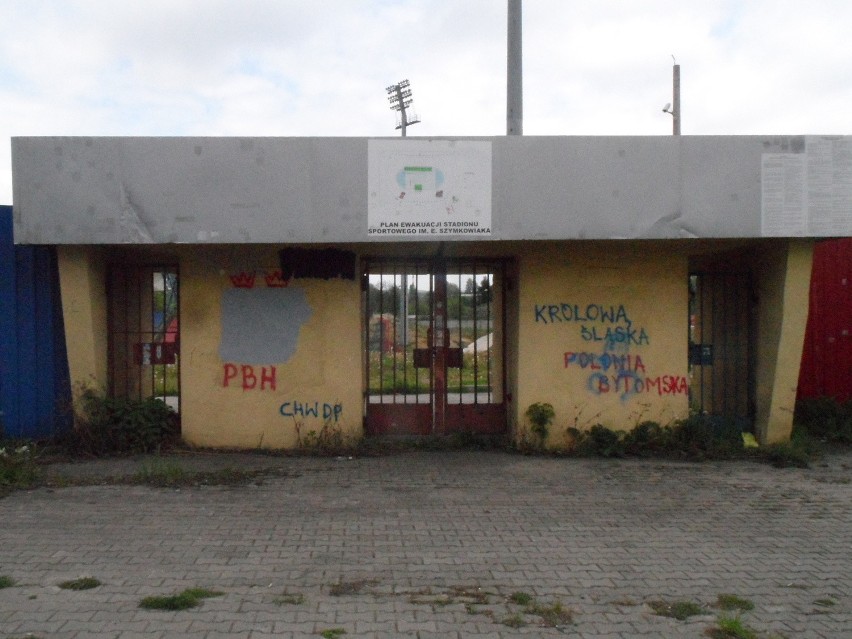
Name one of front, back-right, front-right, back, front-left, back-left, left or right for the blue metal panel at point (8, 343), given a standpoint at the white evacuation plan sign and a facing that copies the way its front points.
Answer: right

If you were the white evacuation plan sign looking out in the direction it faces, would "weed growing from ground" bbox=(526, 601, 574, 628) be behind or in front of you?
in front

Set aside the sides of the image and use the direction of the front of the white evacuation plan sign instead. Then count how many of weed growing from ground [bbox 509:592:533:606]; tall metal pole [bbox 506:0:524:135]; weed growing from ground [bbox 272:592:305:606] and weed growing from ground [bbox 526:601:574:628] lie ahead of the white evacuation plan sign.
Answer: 3

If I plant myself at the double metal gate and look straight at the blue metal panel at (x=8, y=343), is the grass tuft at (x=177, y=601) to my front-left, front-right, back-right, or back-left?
front-left

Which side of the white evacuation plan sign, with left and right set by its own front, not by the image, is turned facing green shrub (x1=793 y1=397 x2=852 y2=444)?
left

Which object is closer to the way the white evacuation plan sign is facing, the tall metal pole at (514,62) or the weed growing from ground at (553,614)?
the weed growing from ground

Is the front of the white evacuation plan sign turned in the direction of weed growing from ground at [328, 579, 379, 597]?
yes

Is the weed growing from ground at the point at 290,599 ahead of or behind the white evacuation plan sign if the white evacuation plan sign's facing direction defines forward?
ahead

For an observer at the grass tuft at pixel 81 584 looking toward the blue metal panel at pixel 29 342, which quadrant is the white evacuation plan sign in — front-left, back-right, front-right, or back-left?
front-right

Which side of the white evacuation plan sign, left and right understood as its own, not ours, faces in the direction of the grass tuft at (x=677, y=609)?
front

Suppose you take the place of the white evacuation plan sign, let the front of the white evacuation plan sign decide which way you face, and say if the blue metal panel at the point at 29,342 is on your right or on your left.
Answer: on your right

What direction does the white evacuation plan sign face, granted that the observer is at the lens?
facing the viewer

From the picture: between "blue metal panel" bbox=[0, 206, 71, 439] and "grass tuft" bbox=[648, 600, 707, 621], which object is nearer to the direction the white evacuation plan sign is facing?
the grass tuft

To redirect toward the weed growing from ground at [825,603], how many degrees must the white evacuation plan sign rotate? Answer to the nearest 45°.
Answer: approximately 45° to its left

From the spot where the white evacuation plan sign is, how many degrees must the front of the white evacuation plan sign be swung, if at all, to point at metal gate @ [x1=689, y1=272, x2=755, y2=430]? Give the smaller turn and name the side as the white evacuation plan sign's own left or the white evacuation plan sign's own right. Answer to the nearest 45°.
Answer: approximately 135° to the white evacuation plan sign's own left

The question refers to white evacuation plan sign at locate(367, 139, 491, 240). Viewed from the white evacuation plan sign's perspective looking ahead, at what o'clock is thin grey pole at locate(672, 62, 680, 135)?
The thin grey pole is roughly at 7 o'clock from the white evacuation plan sign.
